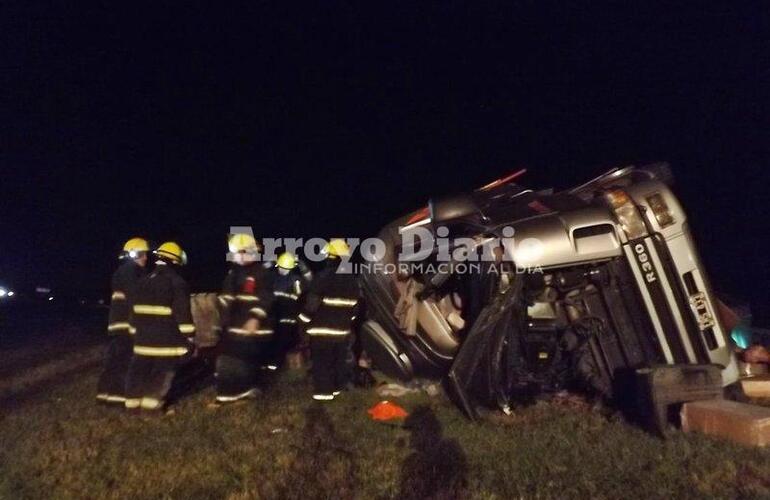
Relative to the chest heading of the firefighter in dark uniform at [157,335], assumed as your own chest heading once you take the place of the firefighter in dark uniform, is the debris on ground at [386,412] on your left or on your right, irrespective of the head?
on your right

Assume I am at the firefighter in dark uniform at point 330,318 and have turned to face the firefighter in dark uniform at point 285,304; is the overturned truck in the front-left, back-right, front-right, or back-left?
back-right

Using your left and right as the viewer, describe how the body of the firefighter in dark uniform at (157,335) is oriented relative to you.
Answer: facing away from the viewer and to the right of the viewer
